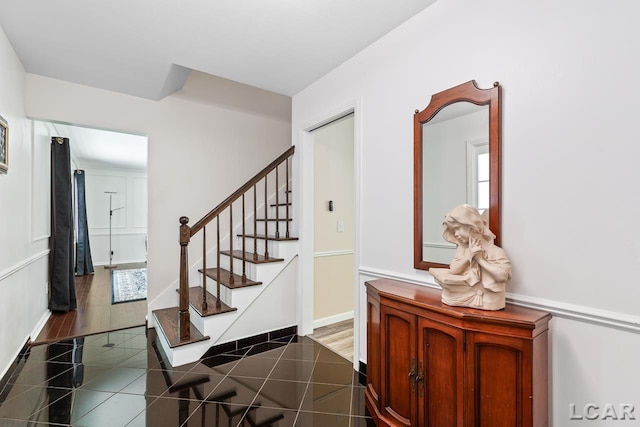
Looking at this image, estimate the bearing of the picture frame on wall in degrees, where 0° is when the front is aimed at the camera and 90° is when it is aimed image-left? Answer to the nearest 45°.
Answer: approximately 270°

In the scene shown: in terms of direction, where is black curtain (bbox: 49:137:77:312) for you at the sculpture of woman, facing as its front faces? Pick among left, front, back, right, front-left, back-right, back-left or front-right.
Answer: front-right

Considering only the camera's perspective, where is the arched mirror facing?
facing the viewer and to the left of the viewer

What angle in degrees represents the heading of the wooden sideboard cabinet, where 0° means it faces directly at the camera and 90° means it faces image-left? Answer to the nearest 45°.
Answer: approximately 45°

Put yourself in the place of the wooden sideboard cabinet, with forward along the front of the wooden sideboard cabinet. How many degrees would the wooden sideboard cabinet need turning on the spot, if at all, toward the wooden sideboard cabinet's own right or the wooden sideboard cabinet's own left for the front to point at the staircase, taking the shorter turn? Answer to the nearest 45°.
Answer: approximately 45° to the wooden sideboard cabinet's own right

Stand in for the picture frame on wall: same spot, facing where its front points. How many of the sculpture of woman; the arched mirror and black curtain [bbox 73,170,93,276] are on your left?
1

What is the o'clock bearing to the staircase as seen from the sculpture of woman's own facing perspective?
The staircase is roughly at 2 o'clock from the sculpture of woman.

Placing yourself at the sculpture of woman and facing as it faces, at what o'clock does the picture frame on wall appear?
The picture frame on wall is roughly at 1 o'clock from the sculpture of woman.

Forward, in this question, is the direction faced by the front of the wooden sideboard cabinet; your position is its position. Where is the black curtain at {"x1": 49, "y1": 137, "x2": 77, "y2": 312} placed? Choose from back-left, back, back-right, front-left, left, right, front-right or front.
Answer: front-right

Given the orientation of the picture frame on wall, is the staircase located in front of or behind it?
in front

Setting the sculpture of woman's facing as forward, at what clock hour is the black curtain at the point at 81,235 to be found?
The black curtain is roughly at 2 o'clock from the sculpture of woman.

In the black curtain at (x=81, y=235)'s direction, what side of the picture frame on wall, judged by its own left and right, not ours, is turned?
left
